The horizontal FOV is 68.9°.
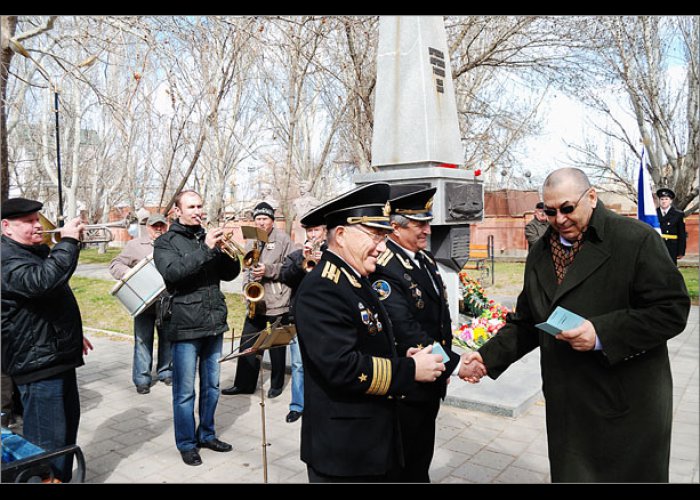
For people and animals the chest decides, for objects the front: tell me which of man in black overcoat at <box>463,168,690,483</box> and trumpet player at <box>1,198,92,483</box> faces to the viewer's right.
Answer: the trumpet player

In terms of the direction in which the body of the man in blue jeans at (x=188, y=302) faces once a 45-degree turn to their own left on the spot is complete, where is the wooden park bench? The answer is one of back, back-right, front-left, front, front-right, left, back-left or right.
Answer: front-left

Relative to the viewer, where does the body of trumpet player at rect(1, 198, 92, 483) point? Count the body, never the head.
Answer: to the viewer's right

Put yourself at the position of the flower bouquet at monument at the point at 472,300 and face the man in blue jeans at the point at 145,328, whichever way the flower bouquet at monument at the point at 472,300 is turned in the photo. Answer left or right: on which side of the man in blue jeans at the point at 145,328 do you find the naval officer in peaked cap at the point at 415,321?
left

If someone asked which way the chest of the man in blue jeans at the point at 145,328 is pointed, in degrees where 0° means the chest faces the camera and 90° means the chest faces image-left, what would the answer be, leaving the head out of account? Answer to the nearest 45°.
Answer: approximately 315°

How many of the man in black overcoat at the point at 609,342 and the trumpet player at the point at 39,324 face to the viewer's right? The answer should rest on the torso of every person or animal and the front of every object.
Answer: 1

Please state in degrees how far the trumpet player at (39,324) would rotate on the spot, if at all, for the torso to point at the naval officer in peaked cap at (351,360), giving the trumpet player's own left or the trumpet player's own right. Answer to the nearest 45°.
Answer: approximately 45° to the trumpet player's own right

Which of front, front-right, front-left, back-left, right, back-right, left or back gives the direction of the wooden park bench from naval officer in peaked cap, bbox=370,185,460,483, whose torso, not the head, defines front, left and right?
back-left

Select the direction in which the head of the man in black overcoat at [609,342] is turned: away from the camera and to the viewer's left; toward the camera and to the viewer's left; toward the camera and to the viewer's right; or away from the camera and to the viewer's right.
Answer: toward the camera and to the viewer's left

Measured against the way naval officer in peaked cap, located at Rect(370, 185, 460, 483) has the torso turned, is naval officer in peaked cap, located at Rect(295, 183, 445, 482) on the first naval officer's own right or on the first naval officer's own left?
on the first naval officer's own right

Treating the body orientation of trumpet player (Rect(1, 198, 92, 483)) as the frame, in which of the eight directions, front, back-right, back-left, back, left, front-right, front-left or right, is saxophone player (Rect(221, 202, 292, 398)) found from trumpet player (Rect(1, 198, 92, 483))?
front-left

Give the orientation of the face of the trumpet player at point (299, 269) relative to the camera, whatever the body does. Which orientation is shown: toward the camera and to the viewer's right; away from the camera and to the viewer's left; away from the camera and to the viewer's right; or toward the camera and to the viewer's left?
toward the camera and to the viewer's left
